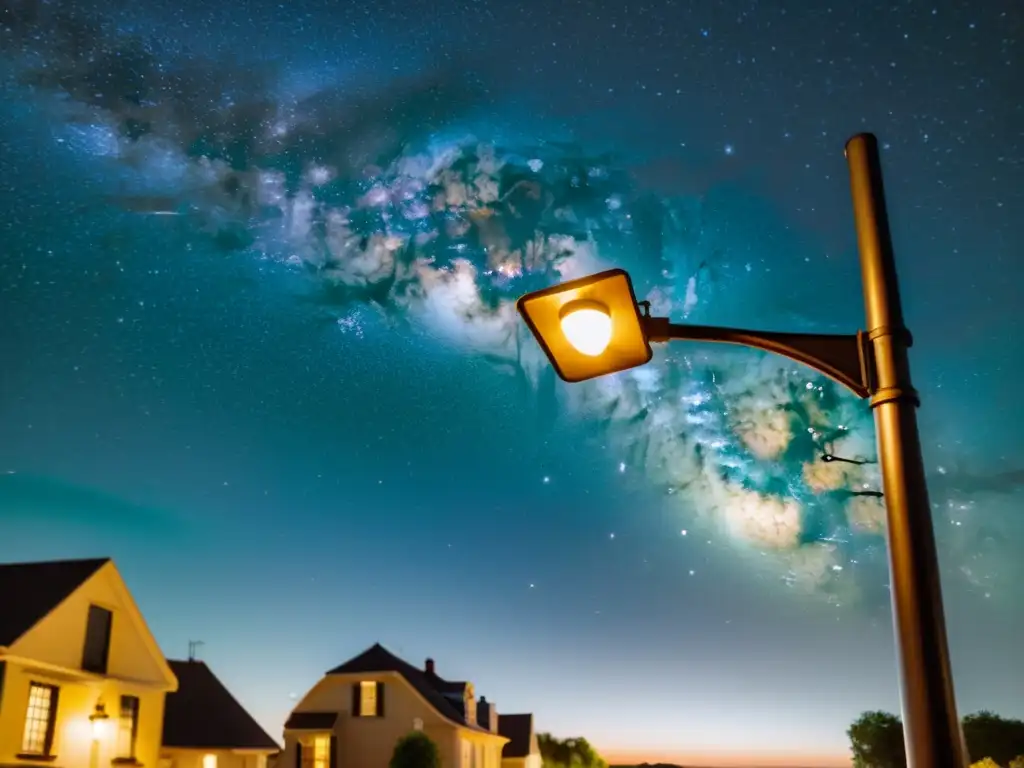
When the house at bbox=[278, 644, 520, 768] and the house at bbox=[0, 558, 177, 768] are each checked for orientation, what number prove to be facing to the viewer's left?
0

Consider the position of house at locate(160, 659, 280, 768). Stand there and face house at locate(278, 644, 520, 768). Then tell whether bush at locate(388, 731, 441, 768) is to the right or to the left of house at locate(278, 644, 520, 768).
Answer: right

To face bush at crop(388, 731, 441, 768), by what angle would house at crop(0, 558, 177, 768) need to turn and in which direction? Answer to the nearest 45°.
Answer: approximately 90° to its left

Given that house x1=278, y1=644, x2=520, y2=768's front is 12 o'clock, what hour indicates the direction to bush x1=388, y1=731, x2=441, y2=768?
The bush is roughly at 1 o'clock from the house.

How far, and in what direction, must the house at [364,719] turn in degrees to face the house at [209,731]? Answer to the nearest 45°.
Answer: approximately 90° to its right

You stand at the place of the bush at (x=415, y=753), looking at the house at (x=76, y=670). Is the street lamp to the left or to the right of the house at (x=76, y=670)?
left

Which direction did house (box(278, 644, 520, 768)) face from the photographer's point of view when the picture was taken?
facing the viewer and to the right of the viewer
